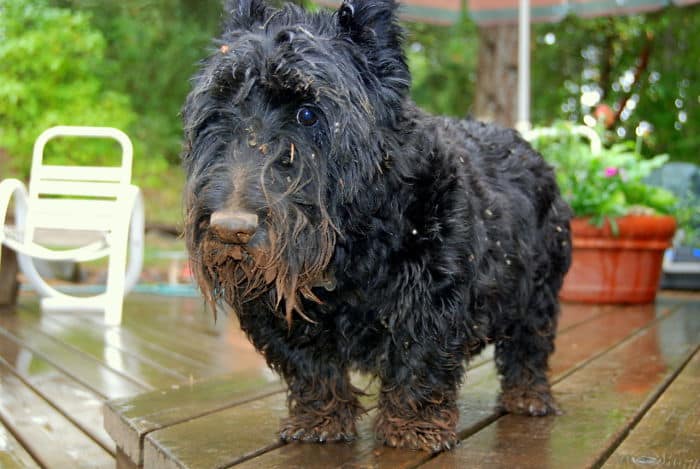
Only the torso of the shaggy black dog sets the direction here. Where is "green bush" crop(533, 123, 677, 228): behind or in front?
behind

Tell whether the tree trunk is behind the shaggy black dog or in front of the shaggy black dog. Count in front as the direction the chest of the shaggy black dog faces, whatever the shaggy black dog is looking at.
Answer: behind

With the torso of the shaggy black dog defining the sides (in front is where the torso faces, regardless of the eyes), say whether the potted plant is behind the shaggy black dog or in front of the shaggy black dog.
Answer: behind

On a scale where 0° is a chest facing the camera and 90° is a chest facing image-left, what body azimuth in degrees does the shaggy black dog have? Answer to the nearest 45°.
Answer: approximately 45°

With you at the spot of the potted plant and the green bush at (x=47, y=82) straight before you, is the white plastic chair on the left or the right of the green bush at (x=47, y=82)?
left

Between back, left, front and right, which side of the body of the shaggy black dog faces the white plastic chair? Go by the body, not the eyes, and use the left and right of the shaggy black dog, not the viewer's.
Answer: right
